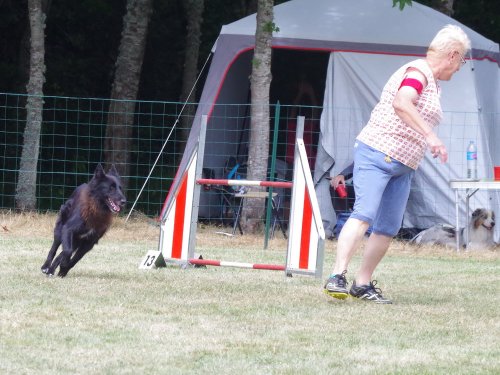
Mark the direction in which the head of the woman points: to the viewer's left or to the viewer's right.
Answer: to the viewer's right

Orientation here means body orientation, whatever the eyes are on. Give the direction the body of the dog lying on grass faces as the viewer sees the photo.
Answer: to the viewer's right

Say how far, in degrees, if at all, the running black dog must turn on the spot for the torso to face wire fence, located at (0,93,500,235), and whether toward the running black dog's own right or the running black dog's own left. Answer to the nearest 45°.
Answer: approximately 135° to the running black dog's own left

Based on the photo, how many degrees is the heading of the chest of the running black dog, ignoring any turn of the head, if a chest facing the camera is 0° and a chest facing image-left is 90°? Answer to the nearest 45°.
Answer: approximately 315°
